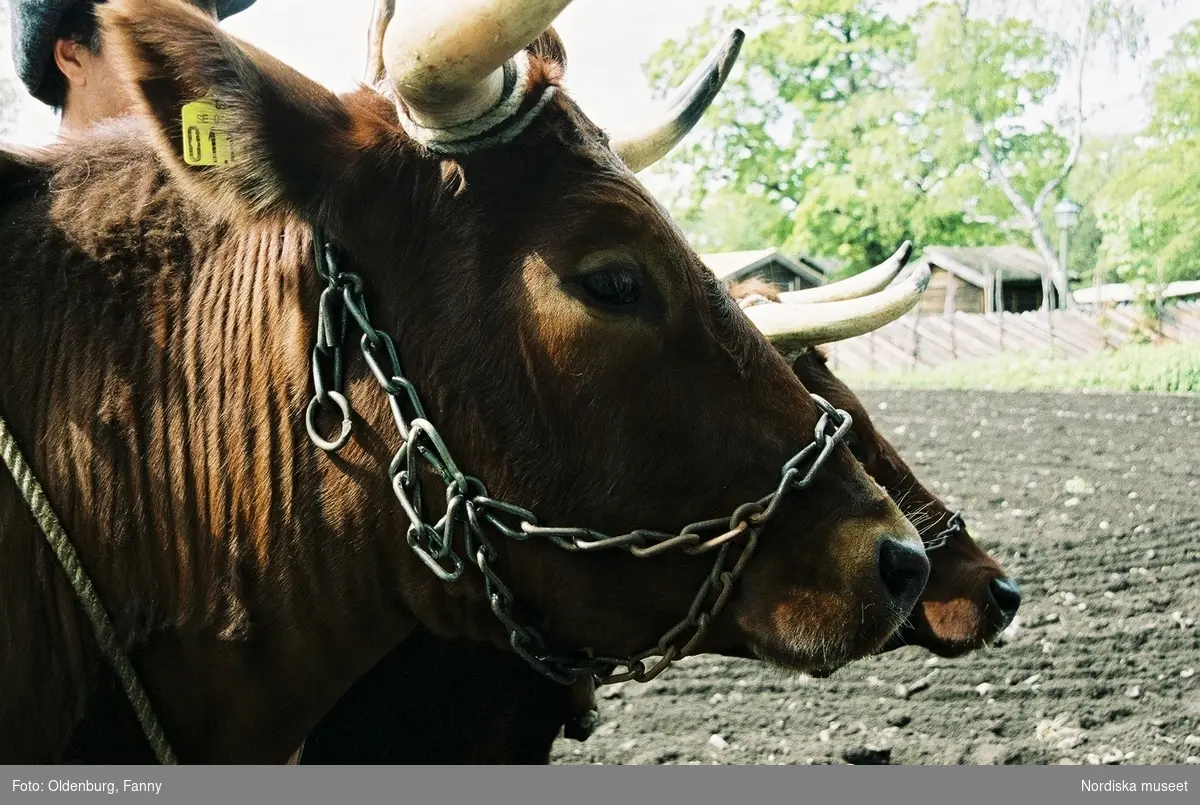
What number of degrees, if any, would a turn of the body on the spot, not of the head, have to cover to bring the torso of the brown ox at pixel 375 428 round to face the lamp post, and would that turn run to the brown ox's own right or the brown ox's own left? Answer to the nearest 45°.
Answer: approximately 45° to the brown ox's own left

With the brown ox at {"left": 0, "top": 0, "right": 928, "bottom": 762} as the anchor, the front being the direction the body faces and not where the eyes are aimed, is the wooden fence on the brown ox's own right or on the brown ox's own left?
on the brown ox's own left

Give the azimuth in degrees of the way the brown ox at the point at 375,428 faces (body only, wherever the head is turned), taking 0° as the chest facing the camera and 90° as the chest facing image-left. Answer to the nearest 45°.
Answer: approximately 270°

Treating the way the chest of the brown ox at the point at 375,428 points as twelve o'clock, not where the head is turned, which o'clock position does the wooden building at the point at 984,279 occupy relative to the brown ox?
The wooden building is roughly at 10 o'clock from the brown ox.

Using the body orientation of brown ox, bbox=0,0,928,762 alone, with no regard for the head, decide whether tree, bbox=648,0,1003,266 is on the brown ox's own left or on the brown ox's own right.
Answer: on the brown ox's own left

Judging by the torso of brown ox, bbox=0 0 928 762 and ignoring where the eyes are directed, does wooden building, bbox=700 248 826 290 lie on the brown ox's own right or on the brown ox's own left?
on the brown ox's own left
